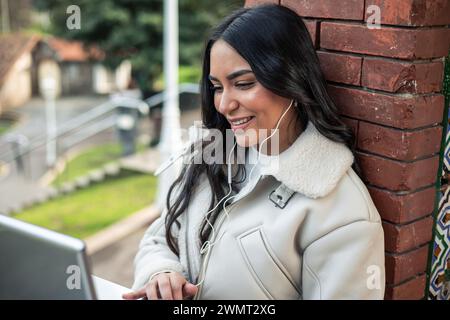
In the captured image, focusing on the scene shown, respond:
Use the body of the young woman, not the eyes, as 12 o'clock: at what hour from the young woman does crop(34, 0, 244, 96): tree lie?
The tree is roughly at 4 o'clock from the young woman.

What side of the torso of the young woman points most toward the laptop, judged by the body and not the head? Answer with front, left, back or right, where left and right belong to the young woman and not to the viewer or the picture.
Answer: front

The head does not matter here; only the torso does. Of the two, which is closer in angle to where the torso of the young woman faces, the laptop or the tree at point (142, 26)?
the laptop

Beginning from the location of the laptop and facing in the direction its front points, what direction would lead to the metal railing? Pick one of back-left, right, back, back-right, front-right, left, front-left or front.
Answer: front-left

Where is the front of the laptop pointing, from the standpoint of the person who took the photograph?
facing away from the viewer and to the right of the viewer

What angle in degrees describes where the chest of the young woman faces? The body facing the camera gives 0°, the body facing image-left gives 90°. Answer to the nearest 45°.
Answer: approximately 45°

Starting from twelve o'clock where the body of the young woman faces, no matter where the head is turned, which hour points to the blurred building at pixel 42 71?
The blurred building is roughly at 4 o'clock from the young woman.

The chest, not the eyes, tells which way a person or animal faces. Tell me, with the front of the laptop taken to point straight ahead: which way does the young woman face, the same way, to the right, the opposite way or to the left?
the opposite way

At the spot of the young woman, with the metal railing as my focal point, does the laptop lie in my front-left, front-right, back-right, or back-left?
back-left

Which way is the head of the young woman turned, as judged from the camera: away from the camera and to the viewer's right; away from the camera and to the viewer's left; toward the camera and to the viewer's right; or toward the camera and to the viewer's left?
toward the camera and to the viewer's left
